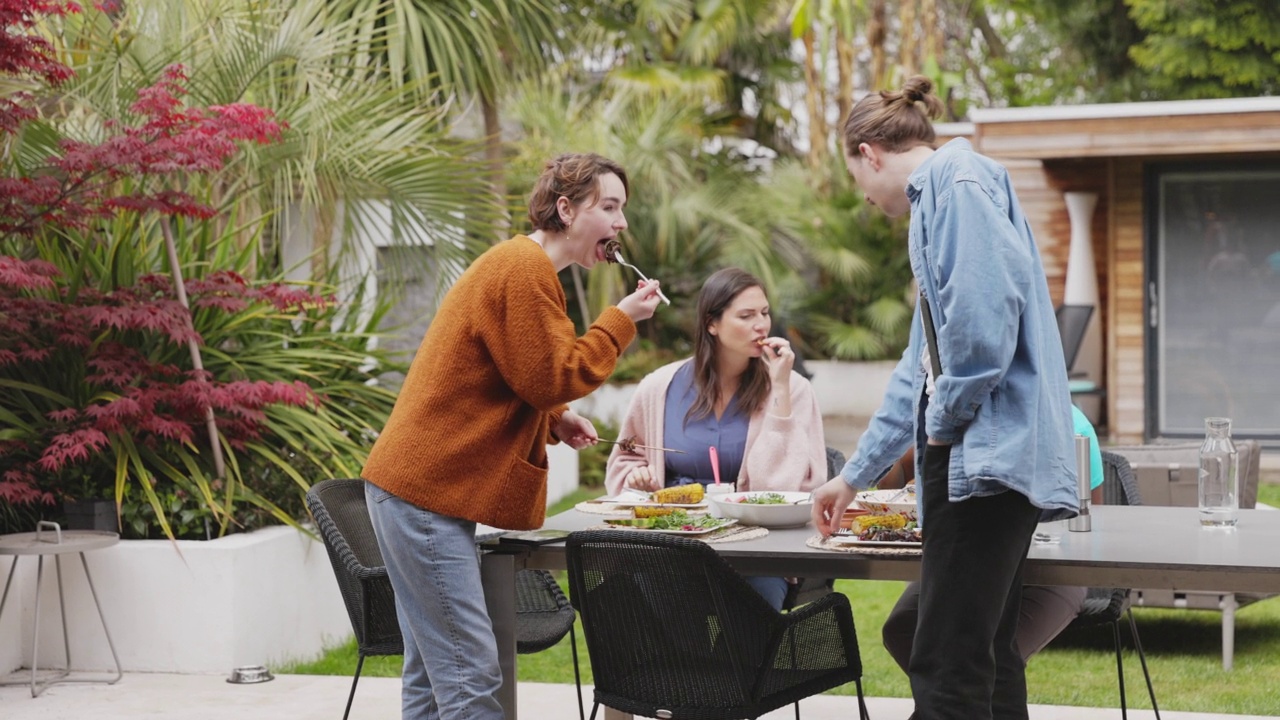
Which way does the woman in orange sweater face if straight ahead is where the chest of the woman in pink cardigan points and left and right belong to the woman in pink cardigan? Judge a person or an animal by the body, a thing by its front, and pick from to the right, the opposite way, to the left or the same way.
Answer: to the left

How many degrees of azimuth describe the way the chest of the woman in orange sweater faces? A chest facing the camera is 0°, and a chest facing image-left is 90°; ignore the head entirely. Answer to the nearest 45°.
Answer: approximately 270°

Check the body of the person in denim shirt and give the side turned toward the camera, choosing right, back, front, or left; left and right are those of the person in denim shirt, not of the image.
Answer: left

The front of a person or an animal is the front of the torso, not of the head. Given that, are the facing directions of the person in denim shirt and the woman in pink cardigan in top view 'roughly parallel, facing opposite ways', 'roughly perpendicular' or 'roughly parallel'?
roughly perpendicular

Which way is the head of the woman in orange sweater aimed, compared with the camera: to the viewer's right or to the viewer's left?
to the viewer's right

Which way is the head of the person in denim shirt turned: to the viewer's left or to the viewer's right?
to the viewer's left

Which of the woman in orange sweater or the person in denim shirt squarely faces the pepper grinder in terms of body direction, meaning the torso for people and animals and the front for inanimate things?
the woman in orange sweater

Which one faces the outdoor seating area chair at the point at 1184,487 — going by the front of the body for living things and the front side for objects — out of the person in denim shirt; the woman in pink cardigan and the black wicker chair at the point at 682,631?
the black wicker chair

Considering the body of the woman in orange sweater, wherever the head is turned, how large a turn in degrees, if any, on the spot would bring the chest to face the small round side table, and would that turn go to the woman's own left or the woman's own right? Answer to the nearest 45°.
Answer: approximately 135° to the woman's own left

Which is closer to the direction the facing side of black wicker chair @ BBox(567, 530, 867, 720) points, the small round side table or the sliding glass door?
the sliding glass door
